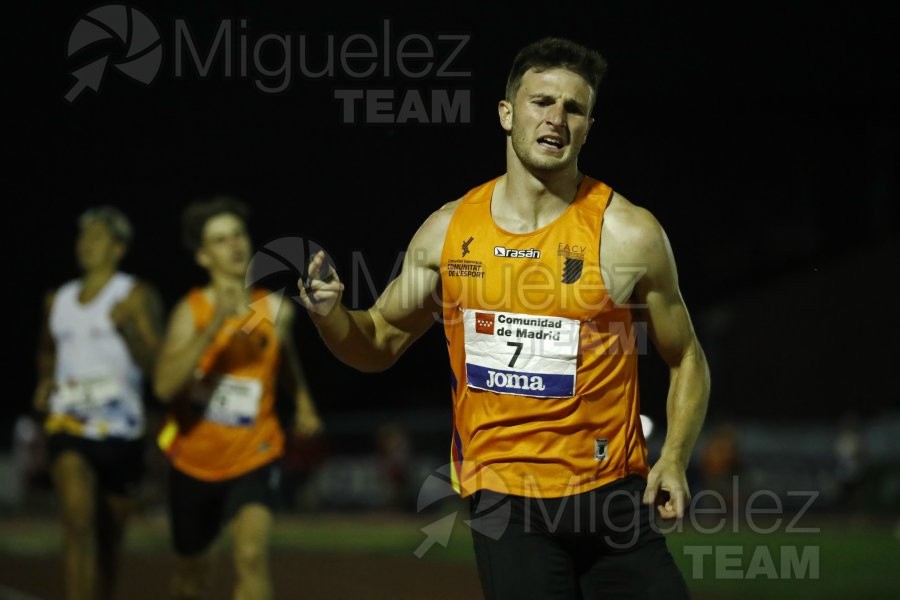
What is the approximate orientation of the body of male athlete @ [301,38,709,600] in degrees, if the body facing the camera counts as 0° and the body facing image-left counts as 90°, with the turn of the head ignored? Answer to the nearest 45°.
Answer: approximately 0°

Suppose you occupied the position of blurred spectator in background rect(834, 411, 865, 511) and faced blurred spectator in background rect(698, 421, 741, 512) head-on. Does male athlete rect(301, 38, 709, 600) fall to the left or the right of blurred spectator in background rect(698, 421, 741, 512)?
left

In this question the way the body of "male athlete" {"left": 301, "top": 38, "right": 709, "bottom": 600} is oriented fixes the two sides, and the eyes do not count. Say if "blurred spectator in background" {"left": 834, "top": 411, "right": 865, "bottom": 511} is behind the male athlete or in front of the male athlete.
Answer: behind

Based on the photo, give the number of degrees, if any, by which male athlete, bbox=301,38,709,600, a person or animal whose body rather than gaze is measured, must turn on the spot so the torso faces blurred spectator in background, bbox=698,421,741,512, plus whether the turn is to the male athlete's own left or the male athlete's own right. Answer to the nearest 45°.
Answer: approximately 180°
